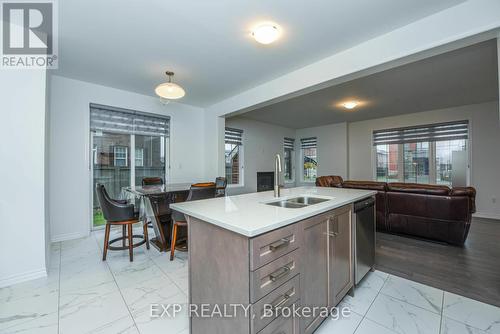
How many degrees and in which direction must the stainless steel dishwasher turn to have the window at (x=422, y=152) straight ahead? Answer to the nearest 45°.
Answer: approximately 135° to its left

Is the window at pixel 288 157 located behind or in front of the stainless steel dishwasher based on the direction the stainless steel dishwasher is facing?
behind

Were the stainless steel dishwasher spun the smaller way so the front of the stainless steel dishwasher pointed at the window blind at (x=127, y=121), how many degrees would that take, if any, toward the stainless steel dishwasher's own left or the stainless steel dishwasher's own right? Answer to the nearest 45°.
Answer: approximately 135° to the stainless steel dishwasher's own right

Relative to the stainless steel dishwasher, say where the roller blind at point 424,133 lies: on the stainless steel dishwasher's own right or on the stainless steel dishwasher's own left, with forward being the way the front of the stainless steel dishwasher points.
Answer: on the stainless steel dishwasher's own left

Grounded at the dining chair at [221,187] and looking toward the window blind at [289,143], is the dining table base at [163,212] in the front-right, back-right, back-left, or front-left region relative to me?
back-left

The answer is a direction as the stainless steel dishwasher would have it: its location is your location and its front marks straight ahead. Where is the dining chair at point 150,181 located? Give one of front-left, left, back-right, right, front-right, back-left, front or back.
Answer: back-right

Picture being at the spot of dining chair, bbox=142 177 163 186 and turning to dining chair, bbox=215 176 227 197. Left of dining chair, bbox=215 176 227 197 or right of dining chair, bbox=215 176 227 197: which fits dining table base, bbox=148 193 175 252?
right

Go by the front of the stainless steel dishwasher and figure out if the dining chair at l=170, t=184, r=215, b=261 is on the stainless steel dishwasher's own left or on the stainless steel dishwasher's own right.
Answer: on the stainless steel dishwasher's own right
